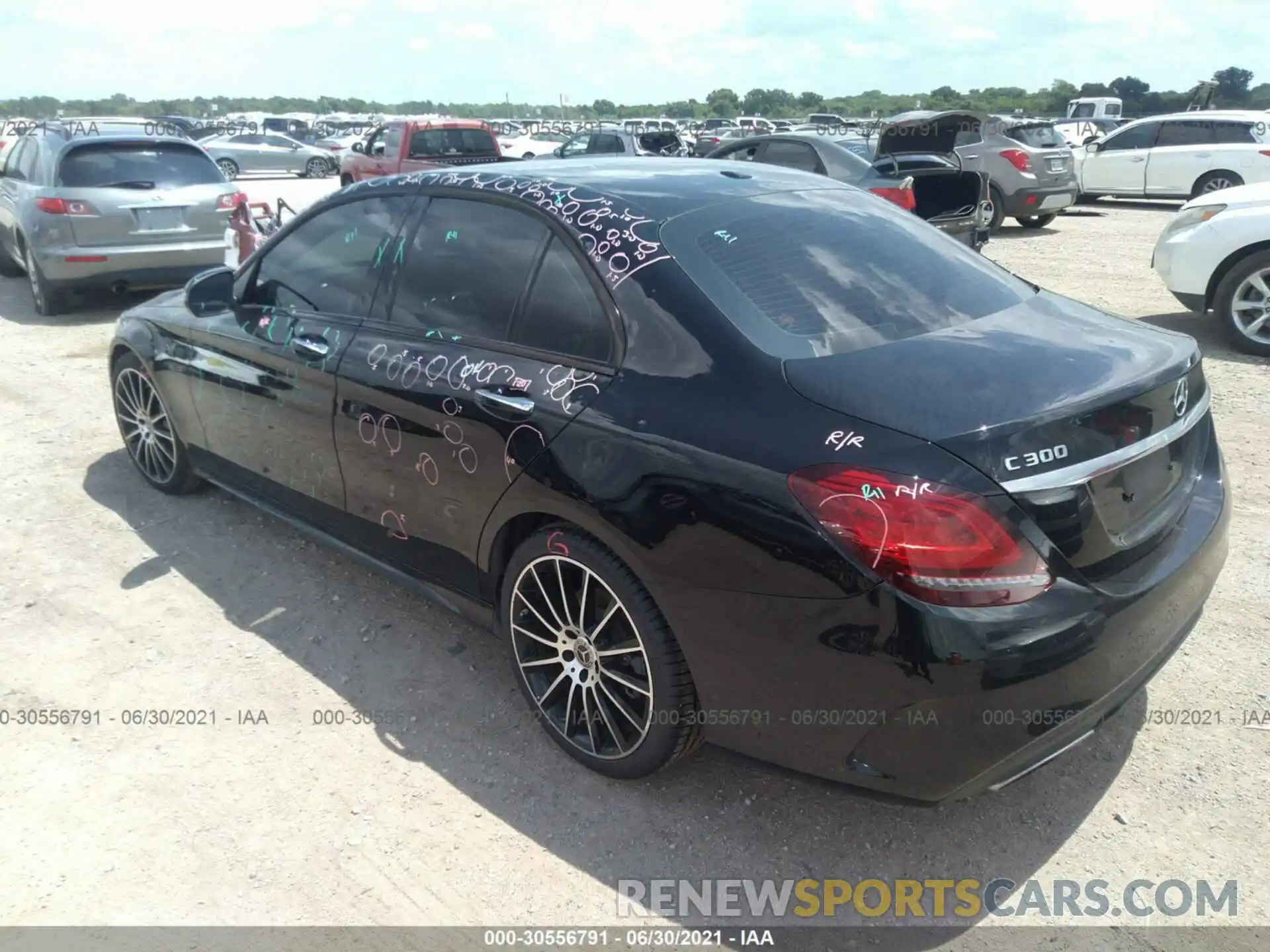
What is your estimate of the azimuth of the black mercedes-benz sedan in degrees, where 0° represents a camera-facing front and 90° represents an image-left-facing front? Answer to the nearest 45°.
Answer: approximately 135°

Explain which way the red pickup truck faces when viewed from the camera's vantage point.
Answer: facing away from the viewer and to the left of the viewer

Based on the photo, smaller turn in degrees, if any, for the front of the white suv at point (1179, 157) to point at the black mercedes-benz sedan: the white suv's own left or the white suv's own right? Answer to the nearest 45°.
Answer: approximately 90° to the white suv's own left

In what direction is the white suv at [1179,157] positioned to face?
to the viewer's left

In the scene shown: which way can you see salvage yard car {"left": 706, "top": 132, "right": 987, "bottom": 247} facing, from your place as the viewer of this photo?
facing away from the viewer and to the left of the viewer

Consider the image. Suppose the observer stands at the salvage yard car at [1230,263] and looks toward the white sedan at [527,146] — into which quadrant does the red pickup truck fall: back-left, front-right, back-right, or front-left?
front-left

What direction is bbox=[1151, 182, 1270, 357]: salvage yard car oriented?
to the viewer's left

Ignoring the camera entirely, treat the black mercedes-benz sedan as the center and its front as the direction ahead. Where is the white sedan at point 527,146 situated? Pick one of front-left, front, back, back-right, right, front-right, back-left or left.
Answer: front-right

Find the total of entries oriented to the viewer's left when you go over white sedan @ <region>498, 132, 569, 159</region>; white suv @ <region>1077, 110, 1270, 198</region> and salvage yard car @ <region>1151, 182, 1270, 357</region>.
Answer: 2

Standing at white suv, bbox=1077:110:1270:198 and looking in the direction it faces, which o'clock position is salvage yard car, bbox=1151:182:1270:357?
The salvage yard car is roughly at 9 o'clock from the white suv.

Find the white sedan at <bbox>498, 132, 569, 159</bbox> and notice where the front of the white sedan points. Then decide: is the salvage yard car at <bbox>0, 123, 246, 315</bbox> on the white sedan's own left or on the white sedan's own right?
on the white sedan's own right

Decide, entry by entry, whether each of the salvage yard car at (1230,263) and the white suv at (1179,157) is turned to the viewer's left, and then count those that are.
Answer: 2
